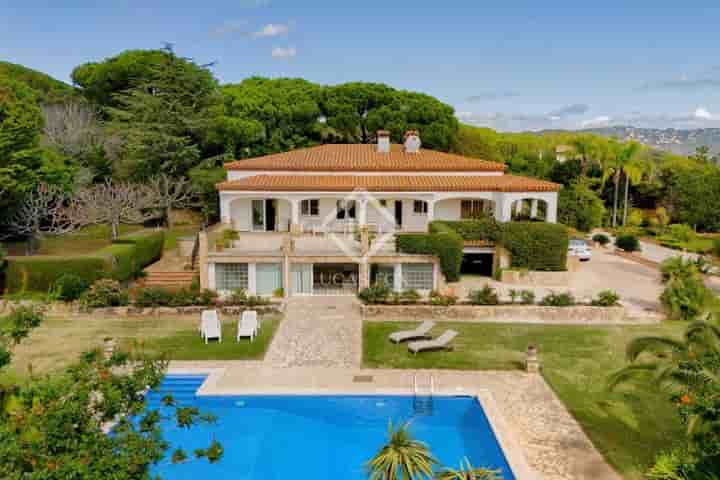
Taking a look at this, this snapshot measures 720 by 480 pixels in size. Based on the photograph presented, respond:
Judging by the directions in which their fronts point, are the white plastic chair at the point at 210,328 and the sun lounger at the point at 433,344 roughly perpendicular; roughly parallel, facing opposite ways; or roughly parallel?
roughly perpendicular

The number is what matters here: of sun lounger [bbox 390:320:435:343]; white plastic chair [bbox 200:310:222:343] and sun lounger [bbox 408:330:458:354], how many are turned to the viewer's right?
0

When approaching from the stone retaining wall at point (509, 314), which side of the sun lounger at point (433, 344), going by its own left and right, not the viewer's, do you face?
back

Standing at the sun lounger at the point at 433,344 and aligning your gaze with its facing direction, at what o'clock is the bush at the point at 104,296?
The bush is roughly at 2 o'clock from the sun lounger.

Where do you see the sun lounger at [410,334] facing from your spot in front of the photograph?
facing the viewer and to the left of the viewer

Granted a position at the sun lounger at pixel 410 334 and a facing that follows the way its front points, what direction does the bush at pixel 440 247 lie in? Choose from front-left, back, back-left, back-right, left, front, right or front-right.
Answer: back-right

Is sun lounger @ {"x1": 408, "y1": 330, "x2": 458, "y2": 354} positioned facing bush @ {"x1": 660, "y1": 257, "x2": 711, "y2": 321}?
no

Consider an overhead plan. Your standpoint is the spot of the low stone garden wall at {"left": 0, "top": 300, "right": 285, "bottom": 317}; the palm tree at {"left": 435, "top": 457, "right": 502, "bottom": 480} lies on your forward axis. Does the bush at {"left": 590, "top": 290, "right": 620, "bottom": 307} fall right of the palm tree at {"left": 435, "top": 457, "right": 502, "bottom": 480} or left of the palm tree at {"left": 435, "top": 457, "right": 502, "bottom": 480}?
left

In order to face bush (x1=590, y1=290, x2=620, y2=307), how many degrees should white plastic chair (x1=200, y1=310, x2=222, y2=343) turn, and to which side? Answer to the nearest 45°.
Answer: approximately 90° to its left

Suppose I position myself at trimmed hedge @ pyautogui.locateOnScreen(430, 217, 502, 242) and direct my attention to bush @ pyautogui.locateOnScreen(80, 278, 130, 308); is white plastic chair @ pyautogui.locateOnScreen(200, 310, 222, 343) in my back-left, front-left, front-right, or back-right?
front-left

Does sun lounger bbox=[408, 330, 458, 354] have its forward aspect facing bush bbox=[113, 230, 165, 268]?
no

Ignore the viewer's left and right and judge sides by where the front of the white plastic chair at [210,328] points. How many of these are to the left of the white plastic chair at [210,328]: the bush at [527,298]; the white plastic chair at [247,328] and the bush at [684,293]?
3

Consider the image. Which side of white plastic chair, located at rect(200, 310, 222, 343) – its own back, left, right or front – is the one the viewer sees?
front

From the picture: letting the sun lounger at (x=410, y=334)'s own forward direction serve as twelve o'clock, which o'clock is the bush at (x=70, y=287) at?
The bush is roughly at 2 o'clock from the sun lounger.

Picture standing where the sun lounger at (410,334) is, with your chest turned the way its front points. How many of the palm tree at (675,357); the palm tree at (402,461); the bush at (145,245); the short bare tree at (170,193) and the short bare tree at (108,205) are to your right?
3

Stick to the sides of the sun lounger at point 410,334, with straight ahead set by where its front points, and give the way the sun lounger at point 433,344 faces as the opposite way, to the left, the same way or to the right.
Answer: the same way

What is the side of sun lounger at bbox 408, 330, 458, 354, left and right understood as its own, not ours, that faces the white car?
back

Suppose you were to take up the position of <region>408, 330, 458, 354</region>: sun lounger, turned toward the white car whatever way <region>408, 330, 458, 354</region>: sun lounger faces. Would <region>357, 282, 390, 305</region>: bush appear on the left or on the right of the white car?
left

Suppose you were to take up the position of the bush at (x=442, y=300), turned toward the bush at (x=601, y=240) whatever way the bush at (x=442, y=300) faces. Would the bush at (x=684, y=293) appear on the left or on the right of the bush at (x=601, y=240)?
right

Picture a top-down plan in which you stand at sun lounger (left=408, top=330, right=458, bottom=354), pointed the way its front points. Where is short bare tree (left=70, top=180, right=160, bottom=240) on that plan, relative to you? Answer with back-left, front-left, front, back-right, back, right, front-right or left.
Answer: right

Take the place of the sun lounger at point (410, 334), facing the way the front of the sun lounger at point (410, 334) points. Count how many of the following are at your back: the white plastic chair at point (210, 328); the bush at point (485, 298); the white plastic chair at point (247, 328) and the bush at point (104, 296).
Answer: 1

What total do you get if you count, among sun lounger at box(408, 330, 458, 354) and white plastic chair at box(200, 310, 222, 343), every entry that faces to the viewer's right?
0

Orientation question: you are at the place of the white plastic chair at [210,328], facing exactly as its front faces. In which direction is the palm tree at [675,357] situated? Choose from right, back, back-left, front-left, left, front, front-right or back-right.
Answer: front-left
